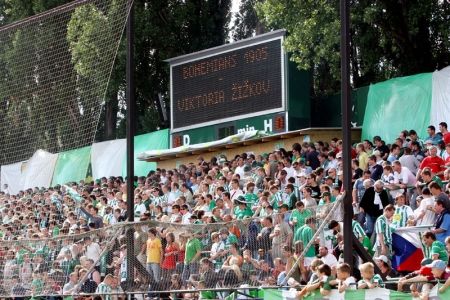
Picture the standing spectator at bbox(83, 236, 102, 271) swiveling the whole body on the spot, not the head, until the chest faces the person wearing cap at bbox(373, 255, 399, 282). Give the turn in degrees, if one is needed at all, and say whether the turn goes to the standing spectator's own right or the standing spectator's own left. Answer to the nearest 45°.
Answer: approximately 135° to the standing spectator's own left

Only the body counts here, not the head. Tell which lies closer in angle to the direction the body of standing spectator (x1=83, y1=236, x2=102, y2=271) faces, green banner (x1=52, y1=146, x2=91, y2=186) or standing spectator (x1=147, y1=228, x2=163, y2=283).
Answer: the standing spectator

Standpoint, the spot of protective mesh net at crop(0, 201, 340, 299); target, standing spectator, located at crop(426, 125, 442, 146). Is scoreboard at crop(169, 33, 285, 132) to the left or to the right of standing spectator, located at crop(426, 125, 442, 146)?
left
